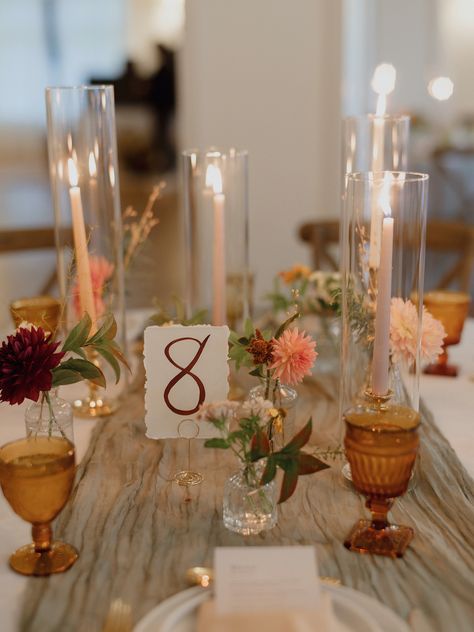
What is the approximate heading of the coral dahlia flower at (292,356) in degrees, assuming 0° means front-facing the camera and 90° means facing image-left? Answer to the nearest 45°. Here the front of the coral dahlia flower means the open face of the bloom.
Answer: approximately 0°

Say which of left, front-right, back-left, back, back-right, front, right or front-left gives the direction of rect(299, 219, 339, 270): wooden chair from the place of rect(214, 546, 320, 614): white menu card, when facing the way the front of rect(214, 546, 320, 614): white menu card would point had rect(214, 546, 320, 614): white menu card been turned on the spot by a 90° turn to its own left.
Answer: left

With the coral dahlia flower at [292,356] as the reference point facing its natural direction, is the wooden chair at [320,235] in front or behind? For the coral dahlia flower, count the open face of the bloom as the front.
behind

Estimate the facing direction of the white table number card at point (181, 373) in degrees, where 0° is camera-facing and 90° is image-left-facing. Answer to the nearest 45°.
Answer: approximately 0°

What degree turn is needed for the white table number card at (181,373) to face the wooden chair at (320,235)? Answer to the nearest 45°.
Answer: approximately 180°
